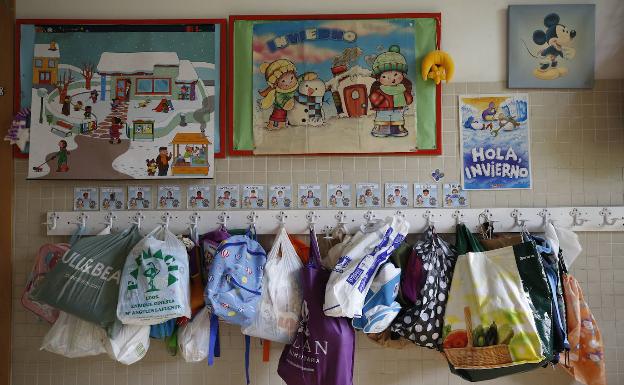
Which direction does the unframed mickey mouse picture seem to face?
toward the camera

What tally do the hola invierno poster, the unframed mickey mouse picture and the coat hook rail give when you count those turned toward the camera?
3

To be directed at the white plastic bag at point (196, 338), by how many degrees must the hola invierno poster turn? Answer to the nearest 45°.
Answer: approximately 45° to its right

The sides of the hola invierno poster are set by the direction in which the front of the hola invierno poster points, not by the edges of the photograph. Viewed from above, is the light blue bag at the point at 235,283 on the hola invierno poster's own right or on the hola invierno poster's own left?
on the hola invierno poster's own right

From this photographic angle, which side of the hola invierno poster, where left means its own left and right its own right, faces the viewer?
front

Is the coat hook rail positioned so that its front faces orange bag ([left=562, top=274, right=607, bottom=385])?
no

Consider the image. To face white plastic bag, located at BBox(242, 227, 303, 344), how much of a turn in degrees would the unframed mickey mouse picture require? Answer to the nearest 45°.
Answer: approximately 45° to its right

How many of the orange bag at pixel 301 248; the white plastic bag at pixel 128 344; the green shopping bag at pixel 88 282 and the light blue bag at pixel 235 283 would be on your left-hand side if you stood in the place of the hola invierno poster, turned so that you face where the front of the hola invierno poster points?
0

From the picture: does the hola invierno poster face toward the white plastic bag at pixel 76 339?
no

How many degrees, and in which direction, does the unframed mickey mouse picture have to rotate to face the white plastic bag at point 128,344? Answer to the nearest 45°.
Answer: approximately 45° to its right
